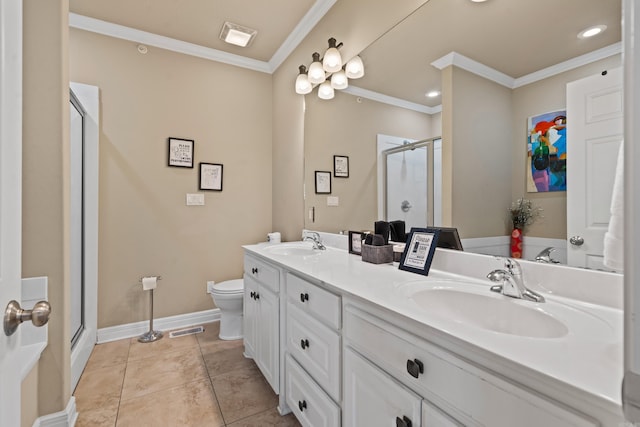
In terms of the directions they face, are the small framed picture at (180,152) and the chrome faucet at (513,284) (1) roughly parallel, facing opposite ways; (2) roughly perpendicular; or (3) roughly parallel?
roughly perpendicular

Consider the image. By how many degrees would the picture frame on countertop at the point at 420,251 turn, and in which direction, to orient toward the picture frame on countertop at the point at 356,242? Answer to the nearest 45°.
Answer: approximately 90° to its right

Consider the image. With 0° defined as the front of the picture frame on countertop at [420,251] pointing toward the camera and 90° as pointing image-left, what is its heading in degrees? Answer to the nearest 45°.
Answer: approximately 45°

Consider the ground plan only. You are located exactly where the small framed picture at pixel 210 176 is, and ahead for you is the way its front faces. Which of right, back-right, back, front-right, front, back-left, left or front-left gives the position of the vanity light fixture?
front-left

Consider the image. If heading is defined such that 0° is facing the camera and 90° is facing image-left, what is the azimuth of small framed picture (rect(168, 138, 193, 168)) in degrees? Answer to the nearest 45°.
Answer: approximately 0°

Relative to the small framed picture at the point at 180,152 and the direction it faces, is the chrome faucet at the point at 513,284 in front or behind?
in front

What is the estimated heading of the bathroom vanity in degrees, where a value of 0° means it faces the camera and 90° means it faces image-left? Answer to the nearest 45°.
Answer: approximately 45°

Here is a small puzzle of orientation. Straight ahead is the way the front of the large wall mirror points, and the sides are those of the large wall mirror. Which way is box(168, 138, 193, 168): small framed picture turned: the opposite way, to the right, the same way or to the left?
to the left
